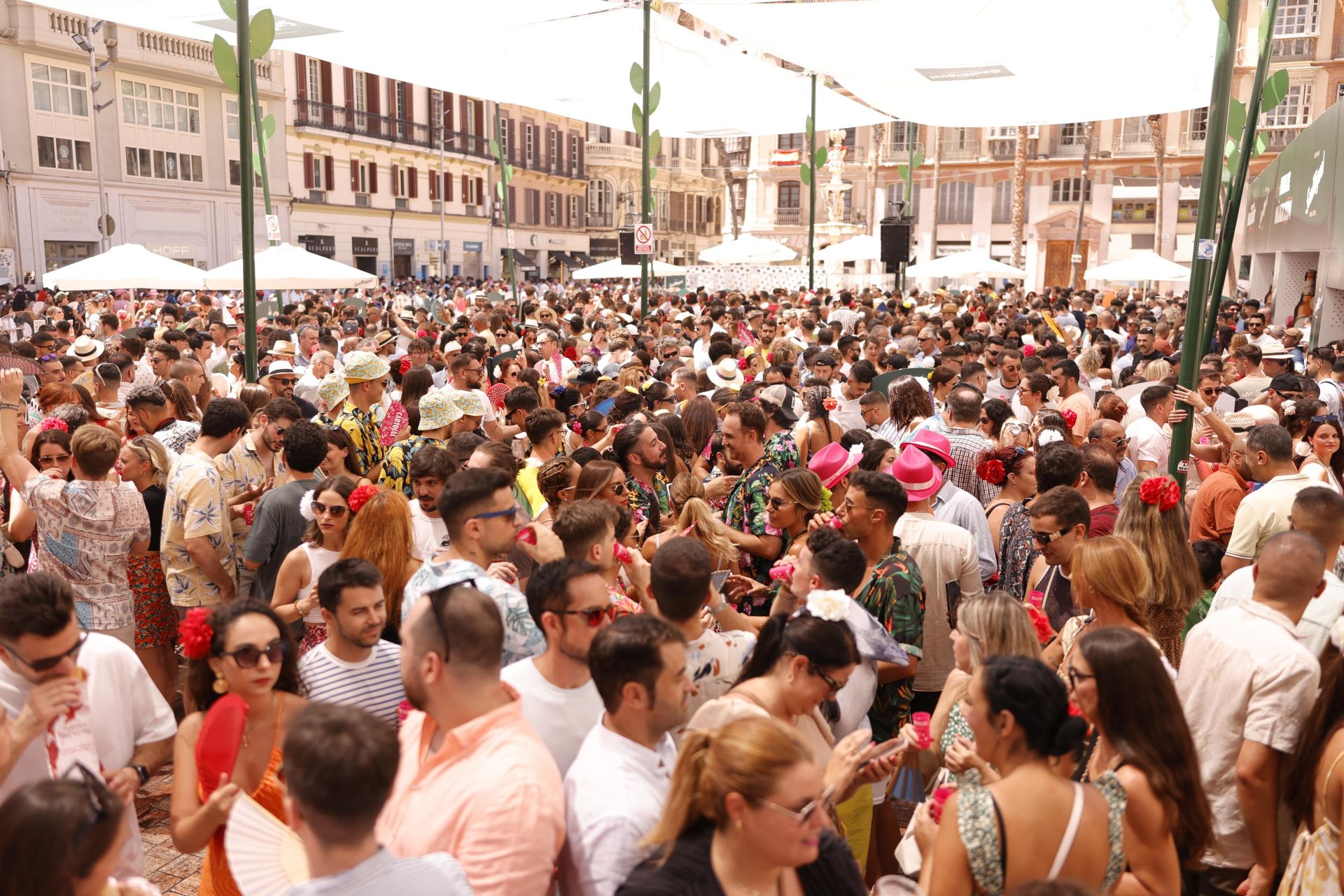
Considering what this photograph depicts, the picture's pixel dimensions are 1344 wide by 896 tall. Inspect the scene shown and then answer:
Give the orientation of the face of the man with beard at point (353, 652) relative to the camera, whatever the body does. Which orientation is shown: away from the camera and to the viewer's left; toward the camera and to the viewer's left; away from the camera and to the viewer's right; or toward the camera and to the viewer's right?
toward the camera and to the viewer's right

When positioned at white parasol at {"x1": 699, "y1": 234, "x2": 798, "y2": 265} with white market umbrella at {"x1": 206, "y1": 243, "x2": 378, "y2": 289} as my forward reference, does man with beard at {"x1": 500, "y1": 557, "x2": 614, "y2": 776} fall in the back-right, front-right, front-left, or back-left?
front-left

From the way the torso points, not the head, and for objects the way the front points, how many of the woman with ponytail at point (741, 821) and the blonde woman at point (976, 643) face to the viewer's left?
1

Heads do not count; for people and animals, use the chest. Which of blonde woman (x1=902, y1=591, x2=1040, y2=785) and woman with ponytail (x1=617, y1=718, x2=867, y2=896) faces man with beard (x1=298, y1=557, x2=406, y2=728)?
the blonde woman

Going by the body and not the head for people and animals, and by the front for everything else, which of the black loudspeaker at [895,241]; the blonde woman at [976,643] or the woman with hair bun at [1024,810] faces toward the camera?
the black loudspeaker

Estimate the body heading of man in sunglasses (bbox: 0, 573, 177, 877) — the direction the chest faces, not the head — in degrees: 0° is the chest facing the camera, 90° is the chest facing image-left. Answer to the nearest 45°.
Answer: approximately 315°

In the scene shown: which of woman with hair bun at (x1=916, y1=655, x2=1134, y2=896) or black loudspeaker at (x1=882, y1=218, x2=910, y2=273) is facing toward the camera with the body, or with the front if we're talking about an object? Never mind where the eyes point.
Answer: the black loudspeaker

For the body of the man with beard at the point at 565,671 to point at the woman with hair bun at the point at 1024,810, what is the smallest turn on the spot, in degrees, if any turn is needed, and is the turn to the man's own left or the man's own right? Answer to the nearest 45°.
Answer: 0° — they already face them

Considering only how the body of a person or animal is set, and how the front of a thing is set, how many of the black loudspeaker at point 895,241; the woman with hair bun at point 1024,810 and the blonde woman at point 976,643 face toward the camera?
1

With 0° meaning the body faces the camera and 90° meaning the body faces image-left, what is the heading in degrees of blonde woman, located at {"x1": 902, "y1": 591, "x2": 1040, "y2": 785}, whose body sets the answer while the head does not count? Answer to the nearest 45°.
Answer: approximately 90°

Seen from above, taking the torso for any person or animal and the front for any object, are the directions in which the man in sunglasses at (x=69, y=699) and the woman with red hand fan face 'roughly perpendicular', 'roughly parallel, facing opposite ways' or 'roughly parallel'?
roughly parallel

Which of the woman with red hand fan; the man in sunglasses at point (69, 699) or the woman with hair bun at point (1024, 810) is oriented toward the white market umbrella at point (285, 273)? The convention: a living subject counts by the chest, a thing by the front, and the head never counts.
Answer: the woman with hair bun

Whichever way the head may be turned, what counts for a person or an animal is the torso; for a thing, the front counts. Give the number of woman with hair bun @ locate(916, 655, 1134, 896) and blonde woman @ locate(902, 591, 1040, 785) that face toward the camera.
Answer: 0

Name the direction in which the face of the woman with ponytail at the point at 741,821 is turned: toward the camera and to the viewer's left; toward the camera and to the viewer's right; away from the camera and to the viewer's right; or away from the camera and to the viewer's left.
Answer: toward the camera and to the viewer's right

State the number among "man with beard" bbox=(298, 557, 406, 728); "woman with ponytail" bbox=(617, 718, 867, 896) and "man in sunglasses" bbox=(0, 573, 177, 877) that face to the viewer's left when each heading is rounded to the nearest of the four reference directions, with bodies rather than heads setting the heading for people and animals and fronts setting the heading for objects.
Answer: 0

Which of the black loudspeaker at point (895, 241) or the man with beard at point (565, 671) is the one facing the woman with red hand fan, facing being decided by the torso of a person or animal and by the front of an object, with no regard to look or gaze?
the black loudspeaker

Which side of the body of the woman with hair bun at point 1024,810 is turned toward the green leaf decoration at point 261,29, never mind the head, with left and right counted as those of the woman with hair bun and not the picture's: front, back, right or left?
front

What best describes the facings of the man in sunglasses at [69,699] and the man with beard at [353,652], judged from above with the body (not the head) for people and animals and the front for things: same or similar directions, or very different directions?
same or similar directions

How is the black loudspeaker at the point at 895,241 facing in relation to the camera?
toward the camera

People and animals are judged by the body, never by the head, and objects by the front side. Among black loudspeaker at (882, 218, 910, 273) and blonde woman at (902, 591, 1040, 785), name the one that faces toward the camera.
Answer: the black loudspeaker
